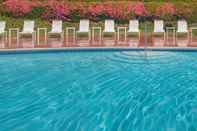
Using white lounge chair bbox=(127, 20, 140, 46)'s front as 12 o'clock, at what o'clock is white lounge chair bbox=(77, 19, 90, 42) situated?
white lounge chair bbox=(77, 19, 90, 42) is roughly at 3 o'clock from white lounge chair bbox=(127, 20, 140, 46).

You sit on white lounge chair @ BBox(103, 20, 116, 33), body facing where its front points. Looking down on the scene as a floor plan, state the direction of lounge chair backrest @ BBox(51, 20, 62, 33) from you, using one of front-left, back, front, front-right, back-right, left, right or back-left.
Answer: right

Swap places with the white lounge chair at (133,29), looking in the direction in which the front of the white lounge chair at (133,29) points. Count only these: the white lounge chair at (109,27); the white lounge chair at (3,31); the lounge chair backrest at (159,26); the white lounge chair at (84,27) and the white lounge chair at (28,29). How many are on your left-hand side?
1

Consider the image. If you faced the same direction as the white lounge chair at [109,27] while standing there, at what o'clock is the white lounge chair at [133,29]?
the white lounge chair at [133,29] is roughly at 9 o'clock from the white lounge chair at [109,27].

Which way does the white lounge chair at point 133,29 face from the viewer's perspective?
toward the camera

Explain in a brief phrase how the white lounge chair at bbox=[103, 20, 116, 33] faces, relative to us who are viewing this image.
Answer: facing the viewer

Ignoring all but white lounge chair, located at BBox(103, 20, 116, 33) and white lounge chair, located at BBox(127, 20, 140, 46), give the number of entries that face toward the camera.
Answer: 2

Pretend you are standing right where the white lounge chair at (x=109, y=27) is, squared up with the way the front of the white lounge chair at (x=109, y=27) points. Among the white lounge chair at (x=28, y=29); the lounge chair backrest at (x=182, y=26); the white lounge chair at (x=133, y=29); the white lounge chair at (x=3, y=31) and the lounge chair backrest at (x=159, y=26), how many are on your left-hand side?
3

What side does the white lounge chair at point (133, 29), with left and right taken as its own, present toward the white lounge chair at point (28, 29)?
right

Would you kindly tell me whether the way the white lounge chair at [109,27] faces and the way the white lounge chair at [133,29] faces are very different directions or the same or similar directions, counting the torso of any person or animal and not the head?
same or similar directions

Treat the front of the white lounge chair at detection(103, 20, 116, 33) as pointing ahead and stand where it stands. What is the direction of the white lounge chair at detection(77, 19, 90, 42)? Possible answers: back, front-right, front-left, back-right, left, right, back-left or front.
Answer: right

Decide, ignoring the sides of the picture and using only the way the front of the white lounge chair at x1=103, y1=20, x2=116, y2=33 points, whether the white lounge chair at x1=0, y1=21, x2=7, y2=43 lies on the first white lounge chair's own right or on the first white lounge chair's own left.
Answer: on the first white lounge chair's own right

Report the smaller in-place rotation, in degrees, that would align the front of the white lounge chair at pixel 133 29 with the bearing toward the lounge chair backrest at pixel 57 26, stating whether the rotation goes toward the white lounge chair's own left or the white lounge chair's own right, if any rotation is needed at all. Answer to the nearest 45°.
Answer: approximately 90° to the white lounge chair's own right

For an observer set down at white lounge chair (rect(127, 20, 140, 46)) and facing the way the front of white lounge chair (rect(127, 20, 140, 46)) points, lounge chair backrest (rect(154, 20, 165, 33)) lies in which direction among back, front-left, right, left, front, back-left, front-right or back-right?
left

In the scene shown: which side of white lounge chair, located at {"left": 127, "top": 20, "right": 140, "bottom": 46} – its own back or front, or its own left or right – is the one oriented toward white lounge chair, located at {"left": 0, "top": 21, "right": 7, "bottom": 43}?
right

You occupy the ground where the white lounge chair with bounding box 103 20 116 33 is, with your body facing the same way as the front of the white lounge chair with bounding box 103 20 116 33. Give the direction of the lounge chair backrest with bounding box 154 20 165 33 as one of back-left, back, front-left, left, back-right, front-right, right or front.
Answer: left
